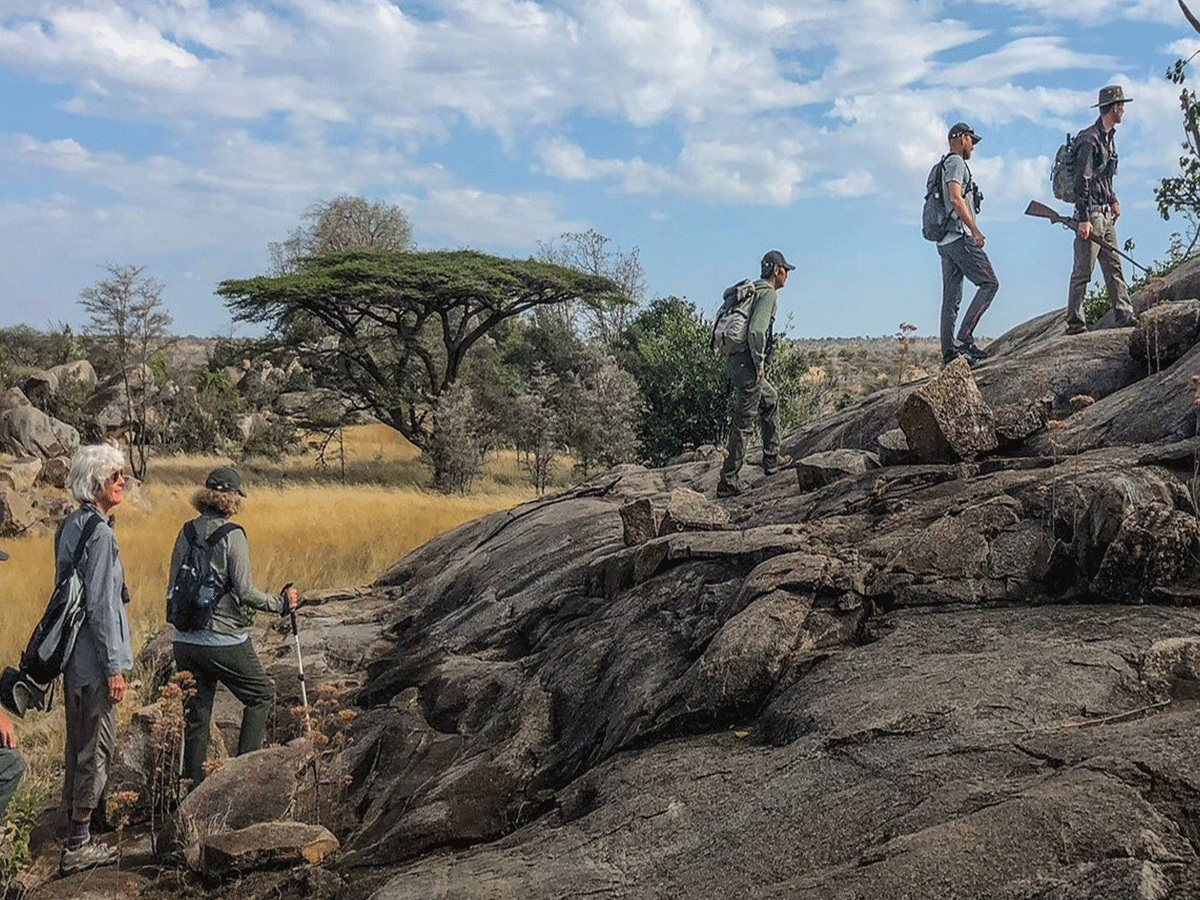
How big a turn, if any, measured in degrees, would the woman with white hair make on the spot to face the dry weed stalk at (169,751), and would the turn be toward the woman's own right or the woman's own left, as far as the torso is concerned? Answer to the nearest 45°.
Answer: approximately 45° to the woman's own left

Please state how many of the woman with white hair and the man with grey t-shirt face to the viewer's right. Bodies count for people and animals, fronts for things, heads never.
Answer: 2

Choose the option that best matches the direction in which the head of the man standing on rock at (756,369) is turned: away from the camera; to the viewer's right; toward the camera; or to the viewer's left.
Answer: to the viewer's right

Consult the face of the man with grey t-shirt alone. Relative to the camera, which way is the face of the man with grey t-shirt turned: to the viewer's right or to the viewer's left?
to the viewer's right

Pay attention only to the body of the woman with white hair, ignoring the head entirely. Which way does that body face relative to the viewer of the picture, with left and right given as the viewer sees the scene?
facing to the right of the viewer

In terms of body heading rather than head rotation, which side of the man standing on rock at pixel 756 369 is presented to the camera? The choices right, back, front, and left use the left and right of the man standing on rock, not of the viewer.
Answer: right

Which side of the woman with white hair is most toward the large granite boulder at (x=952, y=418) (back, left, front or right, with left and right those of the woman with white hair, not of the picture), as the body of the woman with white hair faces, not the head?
front

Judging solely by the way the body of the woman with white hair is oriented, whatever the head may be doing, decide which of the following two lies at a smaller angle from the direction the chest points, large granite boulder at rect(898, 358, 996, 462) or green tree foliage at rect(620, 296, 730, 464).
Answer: the large granite boulder

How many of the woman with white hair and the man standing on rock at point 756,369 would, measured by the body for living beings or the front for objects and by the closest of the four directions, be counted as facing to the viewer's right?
2

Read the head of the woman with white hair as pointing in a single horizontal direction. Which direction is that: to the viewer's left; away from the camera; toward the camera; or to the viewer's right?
to the viewer's right

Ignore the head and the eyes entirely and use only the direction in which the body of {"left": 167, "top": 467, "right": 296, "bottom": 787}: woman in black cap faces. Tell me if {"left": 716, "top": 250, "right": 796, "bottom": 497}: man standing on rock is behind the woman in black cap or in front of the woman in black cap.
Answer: in front

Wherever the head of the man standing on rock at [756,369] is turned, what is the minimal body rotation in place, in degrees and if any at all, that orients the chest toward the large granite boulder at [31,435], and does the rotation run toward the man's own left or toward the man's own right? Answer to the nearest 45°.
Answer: approximately 135° to the man's own left

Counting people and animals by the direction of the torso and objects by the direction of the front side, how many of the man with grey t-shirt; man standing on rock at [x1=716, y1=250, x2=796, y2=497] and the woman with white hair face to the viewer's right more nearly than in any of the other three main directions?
3

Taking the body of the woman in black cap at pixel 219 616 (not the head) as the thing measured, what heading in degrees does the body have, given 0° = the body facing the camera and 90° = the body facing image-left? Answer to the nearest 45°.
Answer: approximately 225°

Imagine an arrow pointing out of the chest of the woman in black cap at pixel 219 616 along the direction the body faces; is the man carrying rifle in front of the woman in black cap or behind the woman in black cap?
in front

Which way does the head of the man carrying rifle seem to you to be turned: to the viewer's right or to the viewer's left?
to the viewer's right

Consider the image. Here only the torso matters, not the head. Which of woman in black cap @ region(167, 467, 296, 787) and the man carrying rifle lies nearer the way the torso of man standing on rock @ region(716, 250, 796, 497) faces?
the man carrying rifle

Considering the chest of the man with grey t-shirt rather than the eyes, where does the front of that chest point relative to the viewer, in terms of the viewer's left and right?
facing to the right of the viewer

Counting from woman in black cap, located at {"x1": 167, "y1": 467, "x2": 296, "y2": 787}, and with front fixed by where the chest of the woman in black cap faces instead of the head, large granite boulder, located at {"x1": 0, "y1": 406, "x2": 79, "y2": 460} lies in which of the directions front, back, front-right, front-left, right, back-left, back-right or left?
front-left
